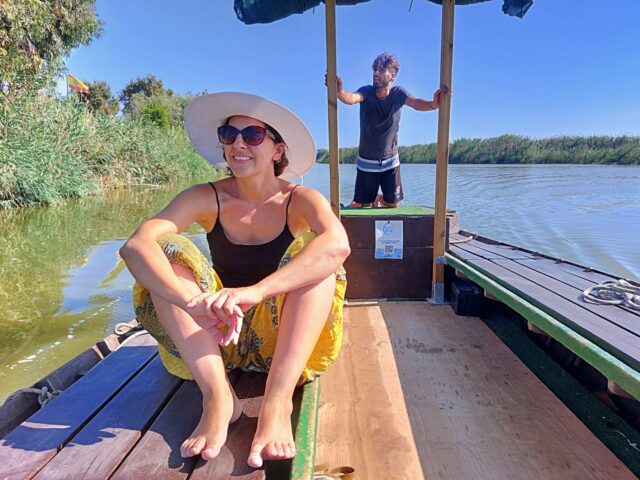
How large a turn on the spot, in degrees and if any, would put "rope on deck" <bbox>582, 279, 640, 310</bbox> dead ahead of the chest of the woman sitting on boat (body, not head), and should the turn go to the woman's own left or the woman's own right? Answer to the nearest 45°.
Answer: approximately 90° to the woman's own left

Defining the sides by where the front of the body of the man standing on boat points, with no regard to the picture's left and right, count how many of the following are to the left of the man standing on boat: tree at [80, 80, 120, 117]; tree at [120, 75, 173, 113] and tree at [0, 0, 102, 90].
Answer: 0

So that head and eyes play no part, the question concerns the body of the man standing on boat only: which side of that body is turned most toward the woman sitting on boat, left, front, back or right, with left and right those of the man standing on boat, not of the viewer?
front

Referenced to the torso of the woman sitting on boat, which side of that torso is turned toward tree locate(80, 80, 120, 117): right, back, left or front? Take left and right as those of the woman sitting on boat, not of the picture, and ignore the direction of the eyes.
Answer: back

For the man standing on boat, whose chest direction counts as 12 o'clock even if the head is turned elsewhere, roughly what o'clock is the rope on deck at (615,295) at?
The rope on deck is roughly at 11 o'clock from the man standing on boat.

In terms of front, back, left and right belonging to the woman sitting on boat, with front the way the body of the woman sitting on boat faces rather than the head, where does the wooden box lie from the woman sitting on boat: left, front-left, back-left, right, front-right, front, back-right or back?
back-left

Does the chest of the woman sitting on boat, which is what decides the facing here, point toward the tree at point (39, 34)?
no

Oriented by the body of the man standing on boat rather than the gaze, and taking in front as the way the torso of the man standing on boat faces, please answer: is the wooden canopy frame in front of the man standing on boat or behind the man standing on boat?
in front

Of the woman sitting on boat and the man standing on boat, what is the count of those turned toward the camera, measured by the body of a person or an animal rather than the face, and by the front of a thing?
2

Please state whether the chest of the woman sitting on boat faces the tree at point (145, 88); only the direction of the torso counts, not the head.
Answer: no

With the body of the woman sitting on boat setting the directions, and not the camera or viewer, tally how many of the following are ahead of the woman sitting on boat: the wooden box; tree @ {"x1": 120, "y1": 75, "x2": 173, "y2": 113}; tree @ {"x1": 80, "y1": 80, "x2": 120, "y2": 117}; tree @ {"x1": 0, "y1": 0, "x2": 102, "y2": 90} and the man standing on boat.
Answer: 0

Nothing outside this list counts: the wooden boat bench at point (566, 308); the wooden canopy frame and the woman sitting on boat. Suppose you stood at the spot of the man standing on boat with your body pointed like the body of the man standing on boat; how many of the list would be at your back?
0

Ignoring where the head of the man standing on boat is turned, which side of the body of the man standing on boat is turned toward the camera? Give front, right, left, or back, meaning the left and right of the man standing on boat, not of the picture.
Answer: front

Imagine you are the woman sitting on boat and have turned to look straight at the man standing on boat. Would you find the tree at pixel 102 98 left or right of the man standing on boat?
left

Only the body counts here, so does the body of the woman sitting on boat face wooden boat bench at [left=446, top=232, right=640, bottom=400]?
no
